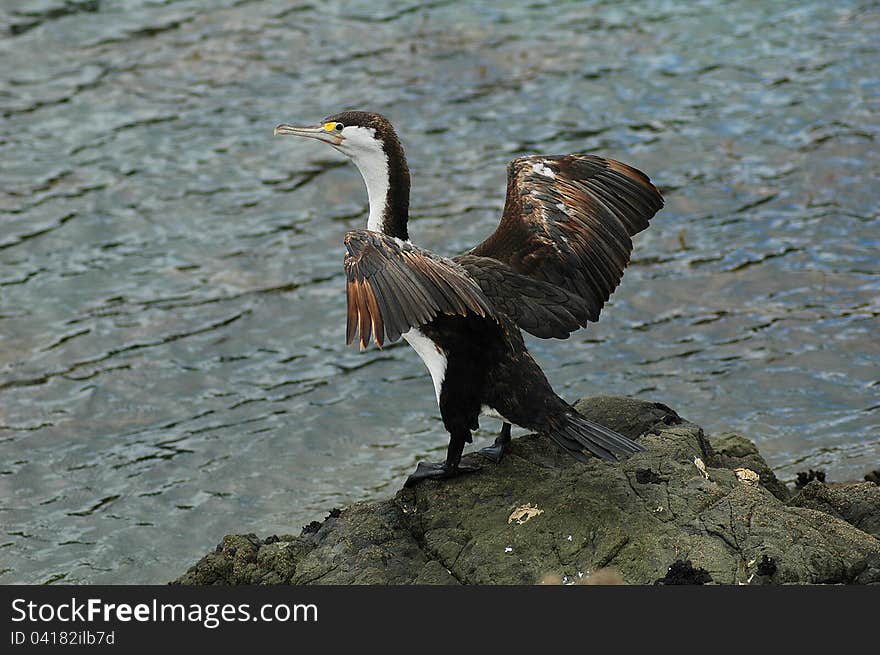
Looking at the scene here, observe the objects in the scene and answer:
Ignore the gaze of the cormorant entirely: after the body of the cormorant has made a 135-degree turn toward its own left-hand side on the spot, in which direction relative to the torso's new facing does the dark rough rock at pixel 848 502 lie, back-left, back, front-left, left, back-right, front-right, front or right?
left

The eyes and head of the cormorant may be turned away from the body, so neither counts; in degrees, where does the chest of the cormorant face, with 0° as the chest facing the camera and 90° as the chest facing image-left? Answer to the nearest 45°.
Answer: approximately 135°

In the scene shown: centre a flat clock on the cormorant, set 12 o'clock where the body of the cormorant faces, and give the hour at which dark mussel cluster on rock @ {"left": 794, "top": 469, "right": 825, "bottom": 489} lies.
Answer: The dark mussel cluster on rock is roughly at 4 o'clock from the cormorant.
